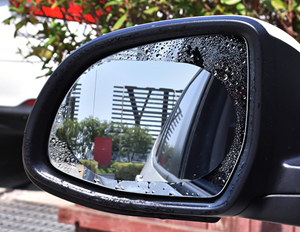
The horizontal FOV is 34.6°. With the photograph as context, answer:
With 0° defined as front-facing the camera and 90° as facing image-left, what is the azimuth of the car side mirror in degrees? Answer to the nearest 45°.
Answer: approximately 0°
